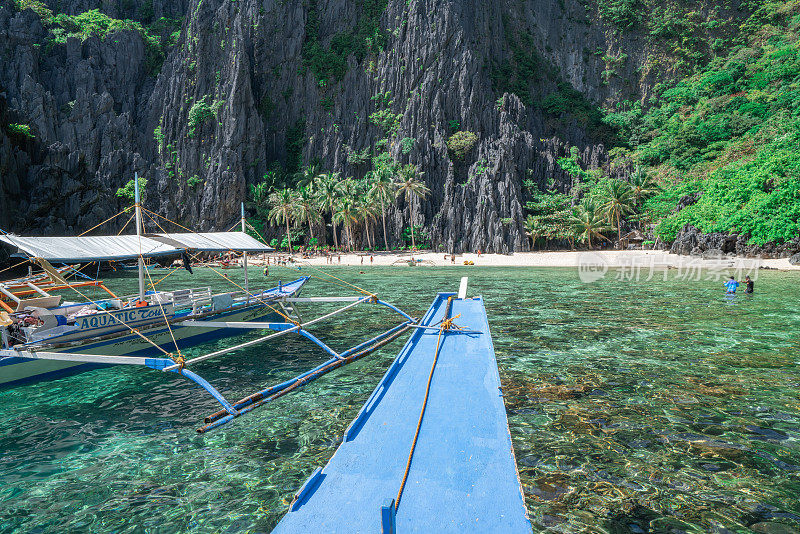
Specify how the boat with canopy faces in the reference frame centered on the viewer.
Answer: facing away from the viewer and to the right of the viewer

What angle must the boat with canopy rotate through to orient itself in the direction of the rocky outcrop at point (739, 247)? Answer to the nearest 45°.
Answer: approximately 45° to its right
